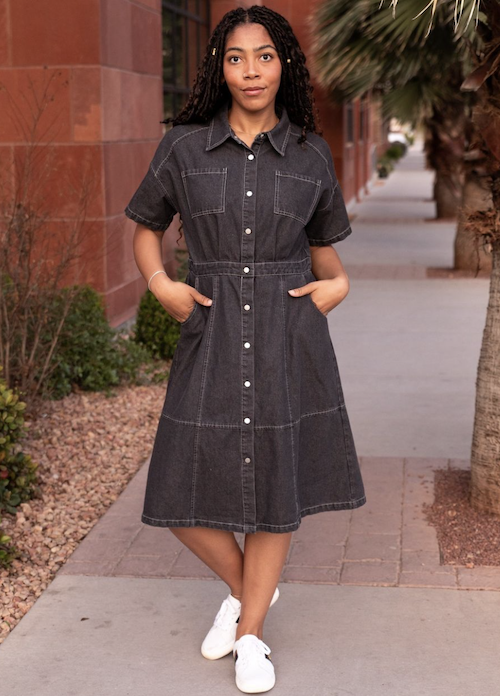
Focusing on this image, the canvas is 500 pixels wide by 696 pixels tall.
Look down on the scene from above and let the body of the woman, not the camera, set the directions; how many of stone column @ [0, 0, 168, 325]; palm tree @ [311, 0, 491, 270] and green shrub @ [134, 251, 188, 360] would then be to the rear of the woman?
3

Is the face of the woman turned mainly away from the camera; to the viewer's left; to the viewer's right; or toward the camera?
toward the camera

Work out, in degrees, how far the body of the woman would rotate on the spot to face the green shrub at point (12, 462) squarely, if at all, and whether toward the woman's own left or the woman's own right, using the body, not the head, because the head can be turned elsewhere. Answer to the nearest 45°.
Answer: approximately 135° to the woman's own right

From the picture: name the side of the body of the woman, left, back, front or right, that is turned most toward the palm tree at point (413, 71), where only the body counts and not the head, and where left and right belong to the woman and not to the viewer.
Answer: back

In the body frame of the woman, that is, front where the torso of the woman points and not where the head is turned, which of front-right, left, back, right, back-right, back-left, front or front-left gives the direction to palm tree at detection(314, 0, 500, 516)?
back-left

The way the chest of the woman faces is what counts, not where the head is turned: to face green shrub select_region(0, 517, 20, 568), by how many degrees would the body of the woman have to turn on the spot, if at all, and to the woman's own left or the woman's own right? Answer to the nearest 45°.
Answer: approximately 135° to the woman's own right

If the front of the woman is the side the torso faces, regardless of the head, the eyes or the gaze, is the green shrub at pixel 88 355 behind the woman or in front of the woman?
behind

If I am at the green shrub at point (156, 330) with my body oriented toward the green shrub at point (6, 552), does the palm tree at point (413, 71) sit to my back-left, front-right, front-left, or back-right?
back-left

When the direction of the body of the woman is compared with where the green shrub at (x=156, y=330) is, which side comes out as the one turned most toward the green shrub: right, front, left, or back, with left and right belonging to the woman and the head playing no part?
back

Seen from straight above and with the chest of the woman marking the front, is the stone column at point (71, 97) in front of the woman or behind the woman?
behind

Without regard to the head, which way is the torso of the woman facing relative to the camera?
toward the camera
